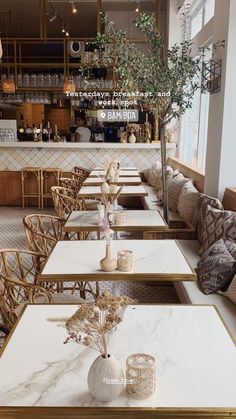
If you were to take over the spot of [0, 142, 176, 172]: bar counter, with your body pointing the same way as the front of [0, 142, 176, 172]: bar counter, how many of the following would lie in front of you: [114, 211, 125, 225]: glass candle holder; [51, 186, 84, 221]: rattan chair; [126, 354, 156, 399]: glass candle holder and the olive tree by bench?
4

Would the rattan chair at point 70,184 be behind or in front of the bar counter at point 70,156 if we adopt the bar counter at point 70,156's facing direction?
in front

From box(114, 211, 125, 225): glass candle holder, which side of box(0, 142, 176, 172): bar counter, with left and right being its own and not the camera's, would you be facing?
front

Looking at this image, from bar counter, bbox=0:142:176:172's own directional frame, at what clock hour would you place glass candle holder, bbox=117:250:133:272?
The glass candle holder is roughly at 12 o'clock from the bar counter.

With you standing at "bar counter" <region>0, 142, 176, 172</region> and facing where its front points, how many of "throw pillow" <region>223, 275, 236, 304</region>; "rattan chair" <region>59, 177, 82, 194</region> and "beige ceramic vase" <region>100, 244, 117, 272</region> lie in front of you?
3

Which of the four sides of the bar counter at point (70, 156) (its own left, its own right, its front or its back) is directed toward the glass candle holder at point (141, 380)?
front

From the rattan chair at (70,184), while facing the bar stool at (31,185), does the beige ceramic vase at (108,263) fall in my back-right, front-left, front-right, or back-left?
back-left

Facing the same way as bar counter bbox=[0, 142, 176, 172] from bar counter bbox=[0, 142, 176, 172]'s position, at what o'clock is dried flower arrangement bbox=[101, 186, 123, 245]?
The dried flower arrangement is roughly at 12 o'clock from the bar counter.

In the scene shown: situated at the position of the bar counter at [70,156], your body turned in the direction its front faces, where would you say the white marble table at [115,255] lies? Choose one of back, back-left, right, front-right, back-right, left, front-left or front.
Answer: front

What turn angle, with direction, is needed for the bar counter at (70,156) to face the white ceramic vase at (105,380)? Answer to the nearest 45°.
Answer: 0° — it already faces it

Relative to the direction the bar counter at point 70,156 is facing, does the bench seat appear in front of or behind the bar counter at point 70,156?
in front

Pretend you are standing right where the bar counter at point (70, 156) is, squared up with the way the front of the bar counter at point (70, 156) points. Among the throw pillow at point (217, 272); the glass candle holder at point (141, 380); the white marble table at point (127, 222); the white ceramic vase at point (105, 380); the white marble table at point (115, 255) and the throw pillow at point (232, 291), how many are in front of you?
6

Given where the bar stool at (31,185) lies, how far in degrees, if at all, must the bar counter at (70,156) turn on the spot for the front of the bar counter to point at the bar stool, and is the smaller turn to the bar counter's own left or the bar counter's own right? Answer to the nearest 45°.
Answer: approximately 90° to the bar counter's own right

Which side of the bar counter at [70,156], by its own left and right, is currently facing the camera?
front

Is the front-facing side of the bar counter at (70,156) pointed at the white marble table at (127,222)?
yes

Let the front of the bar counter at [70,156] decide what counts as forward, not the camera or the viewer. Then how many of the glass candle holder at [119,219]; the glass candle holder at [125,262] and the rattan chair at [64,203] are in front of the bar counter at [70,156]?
3

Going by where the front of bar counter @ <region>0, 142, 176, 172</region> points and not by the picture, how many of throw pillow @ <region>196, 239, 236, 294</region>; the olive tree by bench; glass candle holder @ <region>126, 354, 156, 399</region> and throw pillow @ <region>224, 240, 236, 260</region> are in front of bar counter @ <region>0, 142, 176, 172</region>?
4

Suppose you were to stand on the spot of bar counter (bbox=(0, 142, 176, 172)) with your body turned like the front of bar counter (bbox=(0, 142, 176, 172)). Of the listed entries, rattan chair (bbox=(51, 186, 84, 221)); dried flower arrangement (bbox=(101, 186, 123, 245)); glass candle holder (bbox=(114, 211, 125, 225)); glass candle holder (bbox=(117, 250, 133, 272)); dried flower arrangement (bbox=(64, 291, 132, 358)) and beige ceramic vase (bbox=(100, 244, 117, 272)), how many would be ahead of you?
6

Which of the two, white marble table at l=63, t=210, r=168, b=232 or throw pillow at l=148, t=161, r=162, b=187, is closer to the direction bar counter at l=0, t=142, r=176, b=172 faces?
the white marble table
